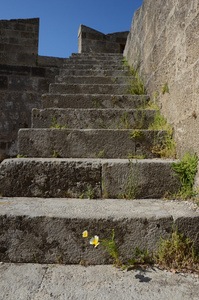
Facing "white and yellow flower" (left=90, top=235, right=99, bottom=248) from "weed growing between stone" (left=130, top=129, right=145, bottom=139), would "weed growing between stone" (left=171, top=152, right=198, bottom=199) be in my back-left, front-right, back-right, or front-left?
front-left

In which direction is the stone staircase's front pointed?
toward the camera

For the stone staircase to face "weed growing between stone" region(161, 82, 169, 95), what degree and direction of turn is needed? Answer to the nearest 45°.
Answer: approximately 135° to its left
